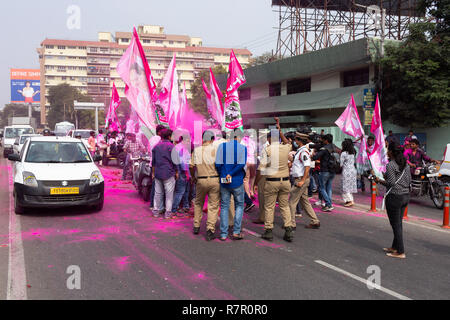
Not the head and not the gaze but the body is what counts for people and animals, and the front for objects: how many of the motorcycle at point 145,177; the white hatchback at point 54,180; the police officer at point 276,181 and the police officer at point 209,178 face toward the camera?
2

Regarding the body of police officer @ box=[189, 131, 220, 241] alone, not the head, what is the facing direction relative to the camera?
away from the camera

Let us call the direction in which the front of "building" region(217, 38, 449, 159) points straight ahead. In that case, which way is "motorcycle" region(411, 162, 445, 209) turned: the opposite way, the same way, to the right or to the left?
to the left

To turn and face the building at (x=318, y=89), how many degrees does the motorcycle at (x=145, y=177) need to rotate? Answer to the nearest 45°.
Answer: approximately 135° to its left

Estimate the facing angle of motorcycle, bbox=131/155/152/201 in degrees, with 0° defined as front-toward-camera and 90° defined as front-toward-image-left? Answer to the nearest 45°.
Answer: approximately 0°

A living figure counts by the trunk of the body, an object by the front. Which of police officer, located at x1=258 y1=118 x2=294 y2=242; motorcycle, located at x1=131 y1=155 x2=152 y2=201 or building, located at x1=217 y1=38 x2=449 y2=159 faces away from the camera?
the police officer

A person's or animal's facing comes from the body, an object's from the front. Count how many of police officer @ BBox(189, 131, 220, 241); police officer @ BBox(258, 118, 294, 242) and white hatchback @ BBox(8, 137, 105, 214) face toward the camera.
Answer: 1

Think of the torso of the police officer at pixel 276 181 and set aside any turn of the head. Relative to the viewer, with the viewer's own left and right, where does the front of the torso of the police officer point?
facing away from the viewer

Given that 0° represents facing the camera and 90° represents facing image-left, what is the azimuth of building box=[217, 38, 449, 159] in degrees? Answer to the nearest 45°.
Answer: approximately 45°

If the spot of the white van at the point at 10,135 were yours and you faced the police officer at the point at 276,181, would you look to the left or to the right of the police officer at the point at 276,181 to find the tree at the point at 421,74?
left

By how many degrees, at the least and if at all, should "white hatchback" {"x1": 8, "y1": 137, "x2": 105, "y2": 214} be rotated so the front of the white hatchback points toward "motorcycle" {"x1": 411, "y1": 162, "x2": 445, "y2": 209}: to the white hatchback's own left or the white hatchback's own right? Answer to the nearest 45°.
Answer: approximately 90° to the white hatchback's own left
